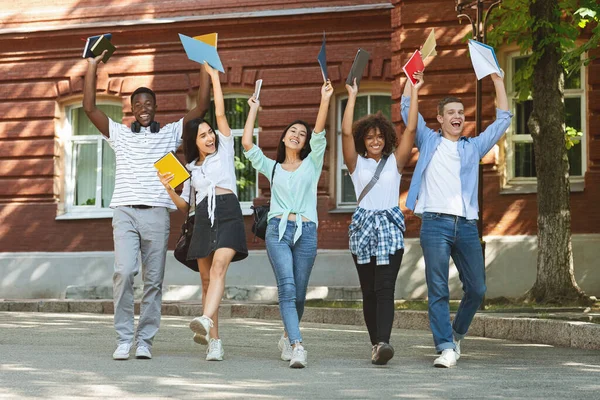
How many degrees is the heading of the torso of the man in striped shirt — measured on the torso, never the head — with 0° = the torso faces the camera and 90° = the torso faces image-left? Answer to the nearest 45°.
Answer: approximately 0°

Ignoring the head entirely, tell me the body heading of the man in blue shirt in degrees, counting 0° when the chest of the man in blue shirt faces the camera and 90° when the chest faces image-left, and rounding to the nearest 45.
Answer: approximately 0°

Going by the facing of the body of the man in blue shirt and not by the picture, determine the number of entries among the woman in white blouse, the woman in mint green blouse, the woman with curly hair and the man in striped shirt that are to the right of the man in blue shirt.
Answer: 4

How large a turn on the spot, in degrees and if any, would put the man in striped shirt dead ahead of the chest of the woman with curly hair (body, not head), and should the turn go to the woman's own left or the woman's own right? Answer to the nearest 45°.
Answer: approximately 90° to the woman's own right

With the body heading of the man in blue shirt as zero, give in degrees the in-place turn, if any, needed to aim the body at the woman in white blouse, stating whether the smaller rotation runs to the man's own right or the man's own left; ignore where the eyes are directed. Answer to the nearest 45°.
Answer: approximately 90° to the man's own right

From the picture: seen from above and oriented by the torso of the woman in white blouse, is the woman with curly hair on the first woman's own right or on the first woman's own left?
on the first woman's own left
